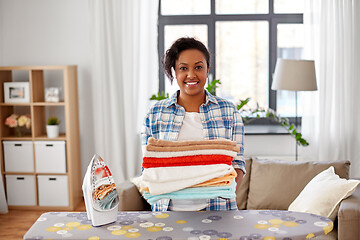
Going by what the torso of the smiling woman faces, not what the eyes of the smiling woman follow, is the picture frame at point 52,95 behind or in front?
behind

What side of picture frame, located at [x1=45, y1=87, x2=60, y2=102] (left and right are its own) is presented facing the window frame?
left

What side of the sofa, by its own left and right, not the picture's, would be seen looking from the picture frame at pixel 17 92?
right

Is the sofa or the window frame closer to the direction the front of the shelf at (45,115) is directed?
the sofa

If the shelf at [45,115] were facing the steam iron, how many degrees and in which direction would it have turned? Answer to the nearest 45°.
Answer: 0° — it already faces it

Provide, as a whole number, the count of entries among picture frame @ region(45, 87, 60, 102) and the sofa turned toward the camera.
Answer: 2

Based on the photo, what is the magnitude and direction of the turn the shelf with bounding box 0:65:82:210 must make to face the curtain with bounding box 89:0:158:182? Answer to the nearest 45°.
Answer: approximately 90° to its left
